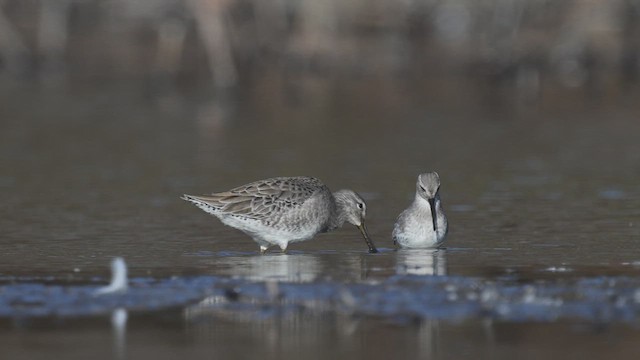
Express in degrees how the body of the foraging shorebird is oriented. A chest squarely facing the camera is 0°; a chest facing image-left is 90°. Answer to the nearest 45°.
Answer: approximately 270°

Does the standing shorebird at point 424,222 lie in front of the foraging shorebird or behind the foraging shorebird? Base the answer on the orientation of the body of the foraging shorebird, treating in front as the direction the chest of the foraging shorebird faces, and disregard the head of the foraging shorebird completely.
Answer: in front
